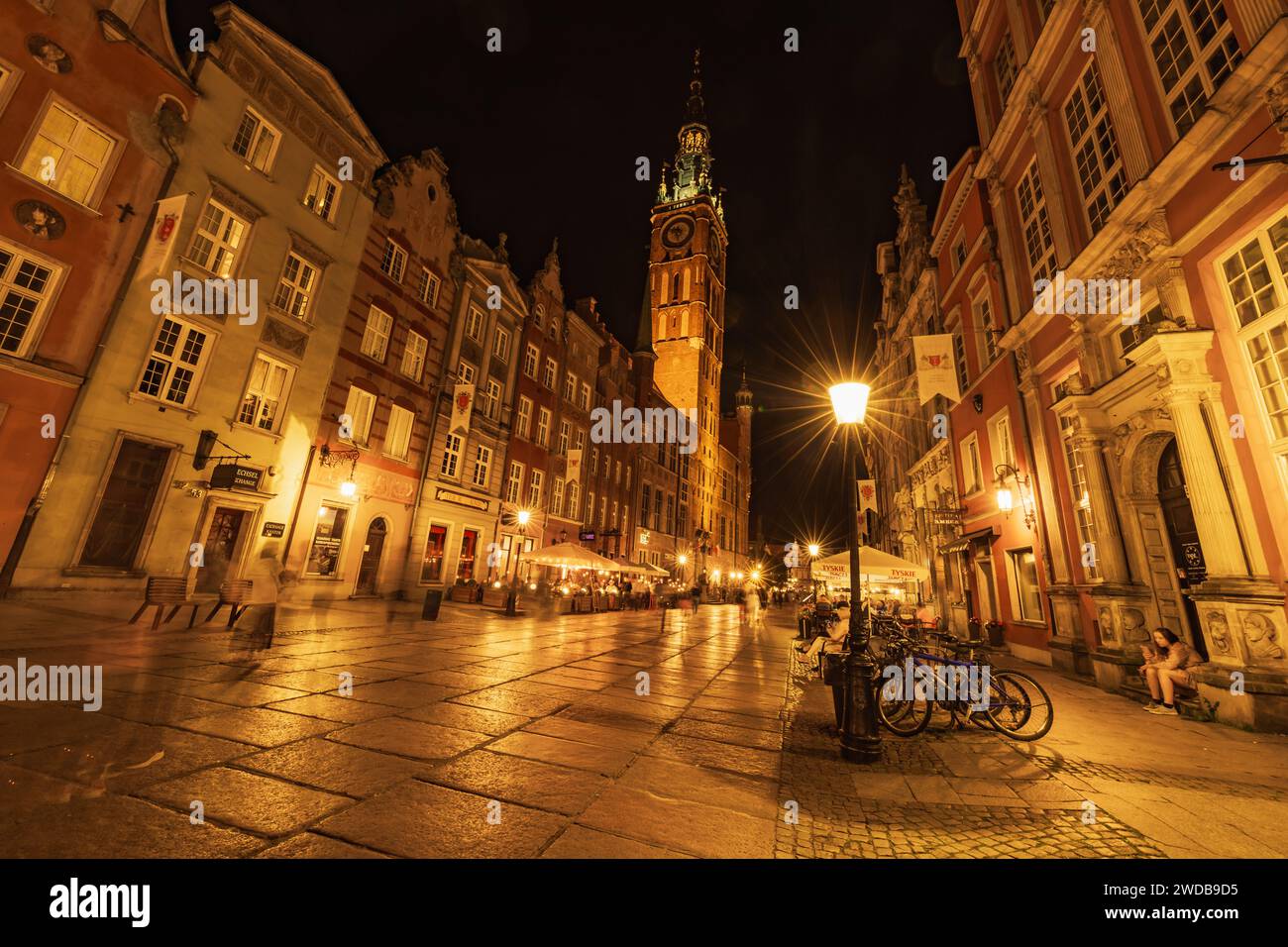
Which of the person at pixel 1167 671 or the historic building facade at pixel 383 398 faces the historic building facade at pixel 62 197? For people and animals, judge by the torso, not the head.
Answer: the person

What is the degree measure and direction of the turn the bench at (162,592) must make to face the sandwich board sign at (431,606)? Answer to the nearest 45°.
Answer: approximately 45° to its left

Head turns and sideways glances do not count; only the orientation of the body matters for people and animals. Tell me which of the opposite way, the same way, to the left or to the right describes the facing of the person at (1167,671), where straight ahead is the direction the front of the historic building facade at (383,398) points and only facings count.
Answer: the opposite way

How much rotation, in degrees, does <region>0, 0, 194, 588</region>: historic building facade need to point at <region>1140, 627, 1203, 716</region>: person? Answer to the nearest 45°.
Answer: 0° — it already faces them

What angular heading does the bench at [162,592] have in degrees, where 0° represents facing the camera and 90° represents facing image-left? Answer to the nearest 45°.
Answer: approximately 315°

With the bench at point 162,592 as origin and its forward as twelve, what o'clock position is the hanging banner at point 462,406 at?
The hanging banner is roughly at 9 o'clock from the bench.

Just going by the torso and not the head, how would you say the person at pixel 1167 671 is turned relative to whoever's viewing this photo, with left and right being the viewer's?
facing the viewer and to the left of the viewer

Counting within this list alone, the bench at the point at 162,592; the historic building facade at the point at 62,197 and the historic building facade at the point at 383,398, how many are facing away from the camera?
0

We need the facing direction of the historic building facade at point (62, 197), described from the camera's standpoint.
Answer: facing the viewer and to the right of the viewer

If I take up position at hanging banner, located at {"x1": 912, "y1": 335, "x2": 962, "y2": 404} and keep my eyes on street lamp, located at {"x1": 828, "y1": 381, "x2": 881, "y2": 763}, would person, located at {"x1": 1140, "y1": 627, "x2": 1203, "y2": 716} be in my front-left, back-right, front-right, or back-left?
front-left

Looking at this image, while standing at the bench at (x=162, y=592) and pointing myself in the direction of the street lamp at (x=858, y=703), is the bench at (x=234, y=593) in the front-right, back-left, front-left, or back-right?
front-left

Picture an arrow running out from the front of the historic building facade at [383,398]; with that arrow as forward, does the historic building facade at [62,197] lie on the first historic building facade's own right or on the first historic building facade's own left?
on the first historic building facade's own right

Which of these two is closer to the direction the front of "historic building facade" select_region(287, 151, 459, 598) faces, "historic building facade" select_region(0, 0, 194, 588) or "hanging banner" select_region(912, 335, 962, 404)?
the hanging banner

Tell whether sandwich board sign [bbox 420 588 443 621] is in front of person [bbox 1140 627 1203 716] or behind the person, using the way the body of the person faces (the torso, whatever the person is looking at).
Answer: in front

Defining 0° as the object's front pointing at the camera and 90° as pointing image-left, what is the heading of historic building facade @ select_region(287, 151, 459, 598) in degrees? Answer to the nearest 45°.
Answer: approximately 315°
